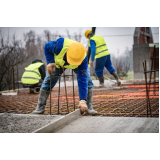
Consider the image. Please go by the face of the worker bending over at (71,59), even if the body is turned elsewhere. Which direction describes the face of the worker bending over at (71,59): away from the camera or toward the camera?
toward the camera

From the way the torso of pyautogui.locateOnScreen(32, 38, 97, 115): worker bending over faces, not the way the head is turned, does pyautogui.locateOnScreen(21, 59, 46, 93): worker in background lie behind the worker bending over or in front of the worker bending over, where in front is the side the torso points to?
behind
